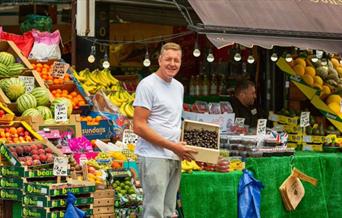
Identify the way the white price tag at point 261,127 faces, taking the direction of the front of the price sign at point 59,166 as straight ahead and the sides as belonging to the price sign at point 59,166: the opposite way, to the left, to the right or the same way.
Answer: the same way

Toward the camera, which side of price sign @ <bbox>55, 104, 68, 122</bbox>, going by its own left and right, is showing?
front

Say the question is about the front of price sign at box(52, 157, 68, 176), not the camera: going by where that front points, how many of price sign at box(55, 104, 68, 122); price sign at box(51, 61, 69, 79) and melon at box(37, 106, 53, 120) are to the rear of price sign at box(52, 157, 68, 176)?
3

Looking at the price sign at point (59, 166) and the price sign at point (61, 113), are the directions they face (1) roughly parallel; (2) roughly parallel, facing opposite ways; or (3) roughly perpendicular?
roughly parallel

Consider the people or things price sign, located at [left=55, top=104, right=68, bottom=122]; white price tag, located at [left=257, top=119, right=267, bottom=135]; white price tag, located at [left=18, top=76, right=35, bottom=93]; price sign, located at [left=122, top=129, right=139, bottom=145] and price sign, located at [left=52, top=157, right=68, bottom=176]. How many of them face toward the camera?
5

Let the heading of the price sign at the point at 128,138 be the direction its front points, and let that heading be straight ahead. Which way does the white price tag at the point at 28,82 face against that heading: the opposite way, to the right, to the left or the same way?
the same way

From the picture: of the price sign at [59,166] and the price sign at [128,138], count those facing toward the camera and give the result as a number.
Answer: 2

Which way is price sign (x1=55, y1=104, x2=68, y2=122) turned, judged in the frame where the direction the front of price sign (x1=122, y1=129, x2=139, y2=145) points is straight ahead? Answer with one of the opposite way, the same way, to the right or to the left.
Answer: the same way

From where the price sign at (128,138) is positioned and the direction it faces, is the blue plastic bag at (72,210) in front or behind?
in front

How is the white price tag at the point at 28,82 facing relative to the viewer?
toward the camera

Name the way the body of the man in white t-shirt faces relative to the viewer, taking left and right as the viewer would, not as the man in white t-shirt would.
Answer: facing the viewer and to the right of the viewer

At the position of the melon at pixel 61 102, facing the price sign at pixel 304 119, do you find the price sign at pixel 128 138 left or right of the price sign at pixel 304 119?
right

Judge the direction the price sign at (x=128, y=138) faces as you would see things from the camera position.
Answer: facing the viewer

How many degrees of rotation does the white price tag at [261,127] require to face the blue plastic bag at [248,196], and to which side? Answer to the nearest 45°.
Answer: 0° — it already faces it
